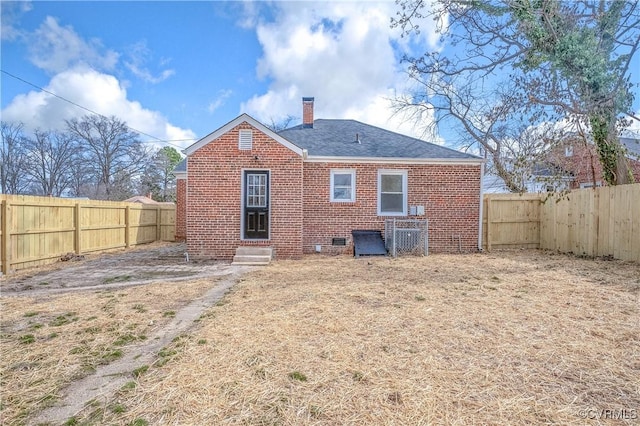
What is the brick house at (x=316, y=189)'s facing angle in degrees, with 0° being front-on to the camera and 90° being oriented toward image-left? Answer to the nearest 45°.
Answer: approximately 180°
